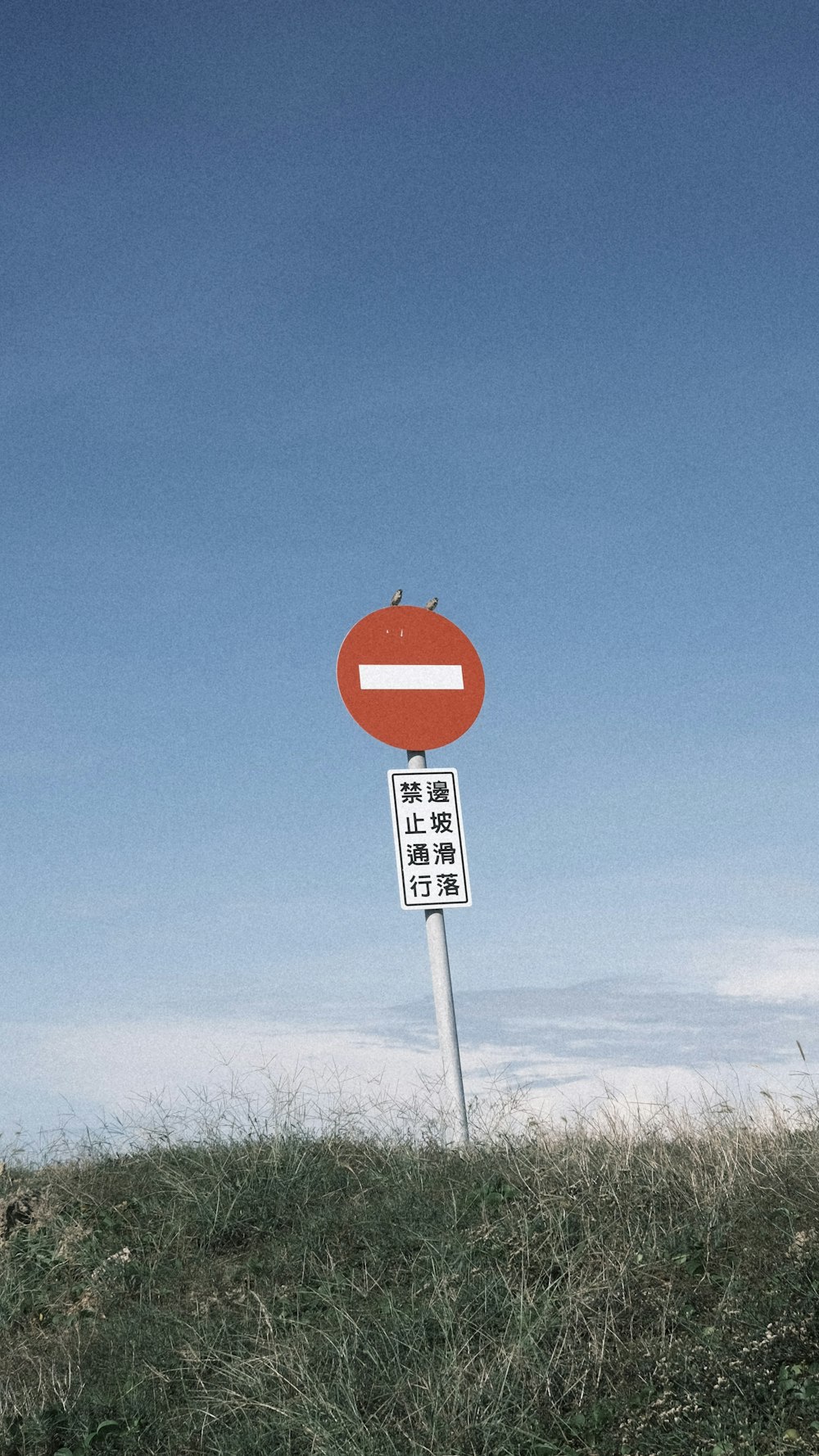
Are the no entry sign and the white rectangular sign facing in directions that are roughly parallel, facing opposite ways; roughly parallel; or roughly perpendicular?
roughly parallel

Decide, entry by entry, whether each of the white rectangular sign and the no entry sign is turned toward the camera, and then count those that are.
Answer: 2

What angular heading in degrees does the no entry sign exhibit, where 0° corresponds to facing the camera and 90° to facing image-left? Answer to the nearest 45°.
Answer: approximately 0°

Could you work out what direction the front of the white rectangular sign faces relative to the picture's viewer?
facing the viewer
